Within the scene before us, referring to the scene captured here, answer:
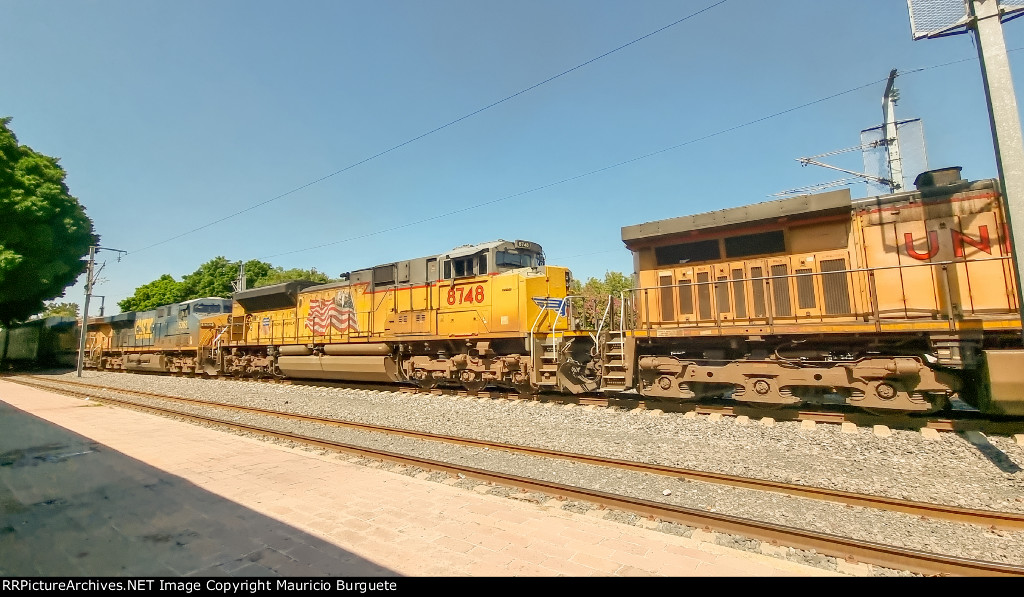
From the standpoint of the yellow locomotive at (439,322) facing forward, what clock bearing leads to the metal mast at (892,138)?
The metal mast is roughly at 11 o'clock from the yellow locomotive.

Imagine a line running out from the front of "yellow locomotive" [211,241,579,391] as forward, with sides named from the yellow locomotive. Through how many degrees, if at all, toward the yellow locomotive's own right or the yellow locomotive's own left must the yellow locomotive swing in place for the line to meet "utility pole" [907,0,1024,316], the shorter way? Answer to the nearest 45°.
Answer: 0° — it already faces it

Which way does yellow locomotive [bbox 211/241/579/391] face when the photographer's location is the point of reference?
facing the viewer and to the right of the viewer

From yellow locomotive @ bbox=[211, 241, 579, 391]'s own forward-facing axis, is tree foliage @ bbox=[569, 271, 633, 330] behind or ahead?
ahead

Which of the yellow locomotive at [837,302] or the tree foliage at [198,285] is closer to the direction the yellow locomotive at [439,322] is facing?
the yellow locomotive

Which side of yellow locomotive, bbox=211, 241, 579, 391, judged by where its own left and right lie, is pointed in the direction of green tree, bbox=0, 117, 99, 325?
back

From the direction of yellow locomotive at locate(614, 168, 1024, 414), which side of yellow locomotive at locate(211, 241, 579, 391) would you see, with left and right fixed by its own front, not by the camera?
front

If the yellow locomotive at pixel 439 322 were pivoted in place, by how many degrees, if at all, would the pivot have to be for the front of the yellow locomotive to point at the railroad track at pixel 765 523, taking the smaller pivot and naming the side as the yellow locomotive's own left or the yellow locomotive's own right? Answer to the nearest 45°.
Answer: approximately 45° to the yellow locomotive's own right
